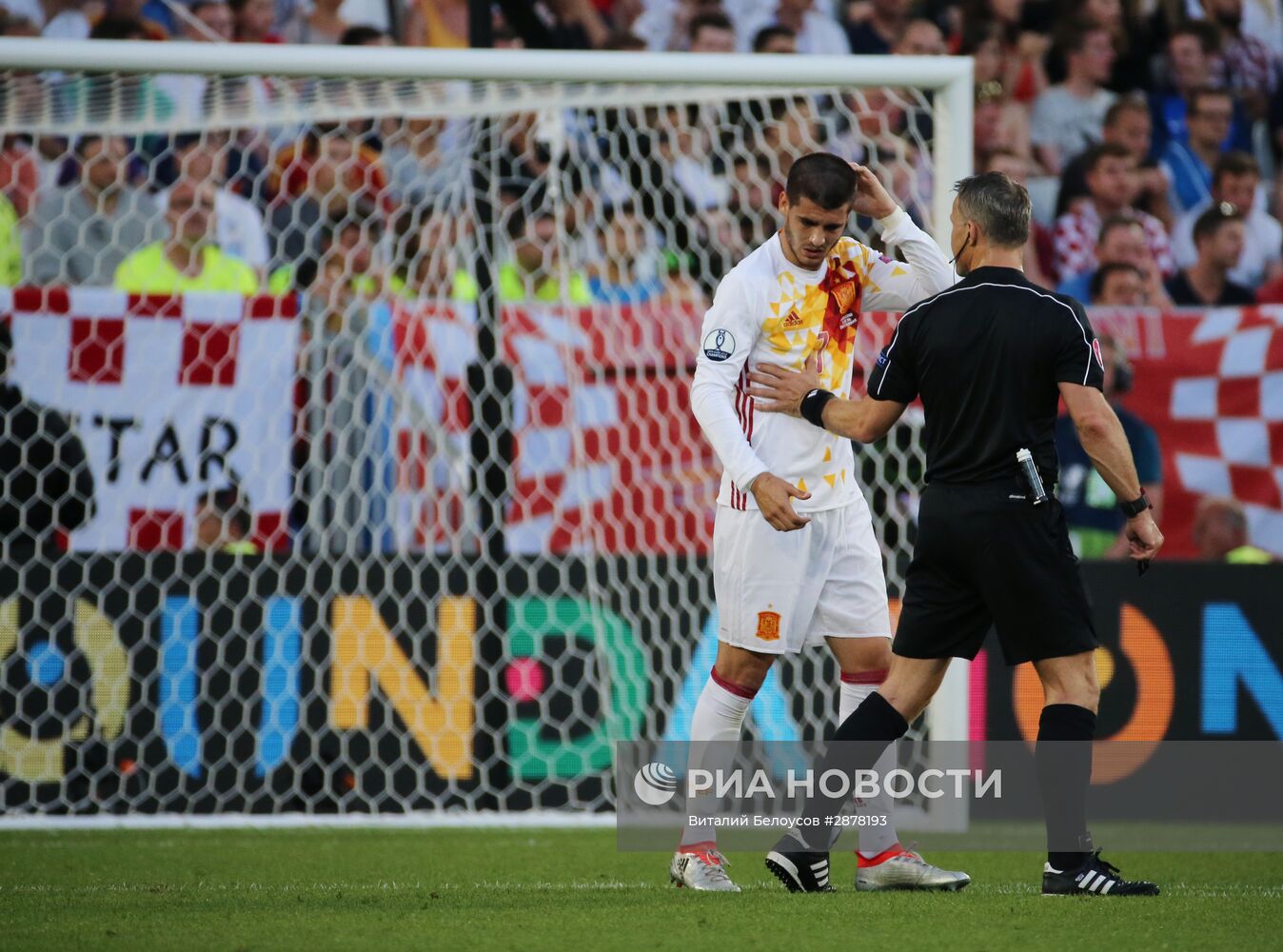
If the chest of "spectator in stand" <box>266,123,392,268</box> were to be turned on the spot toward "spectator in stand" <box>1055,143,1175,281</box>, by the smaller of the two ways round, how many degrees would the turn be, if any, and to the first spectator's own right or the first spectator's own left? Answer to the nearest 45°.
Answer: approximately 90° to the first spectator's own left

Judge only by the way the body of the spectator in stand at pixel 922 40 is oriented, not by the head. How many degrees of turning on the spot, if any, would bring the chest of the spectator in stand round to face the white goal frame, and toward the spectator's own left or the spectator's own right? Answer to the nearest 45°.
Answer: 0° — they already face it

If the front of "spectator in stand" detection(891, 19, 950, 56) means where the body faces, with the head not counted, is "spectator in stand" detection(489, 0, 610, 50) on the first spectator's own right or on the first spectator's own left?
on the first spectator's own right

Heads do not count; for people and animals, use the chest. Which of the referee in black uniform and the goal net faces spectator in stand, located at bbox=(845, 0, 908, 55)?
the referee in black uniform

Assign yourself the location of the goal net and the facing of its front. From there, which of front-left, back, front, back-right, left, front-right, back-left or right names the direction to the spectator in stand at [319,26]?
back

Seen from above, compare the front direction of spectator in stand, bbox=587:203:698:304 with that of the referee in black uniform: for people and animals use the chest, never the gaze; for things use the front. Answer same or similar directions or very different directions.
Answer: very different directions

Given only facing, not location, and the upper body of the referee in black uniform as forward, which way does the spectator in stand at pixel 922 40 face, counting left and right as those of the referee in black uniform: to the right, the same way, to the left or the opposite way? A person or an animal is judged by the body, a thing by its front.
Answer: the opposite way

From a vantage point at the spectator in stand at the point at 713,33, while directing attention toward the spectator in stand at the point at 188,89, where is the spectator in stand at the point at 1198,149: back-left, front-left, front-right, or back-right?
back-left
